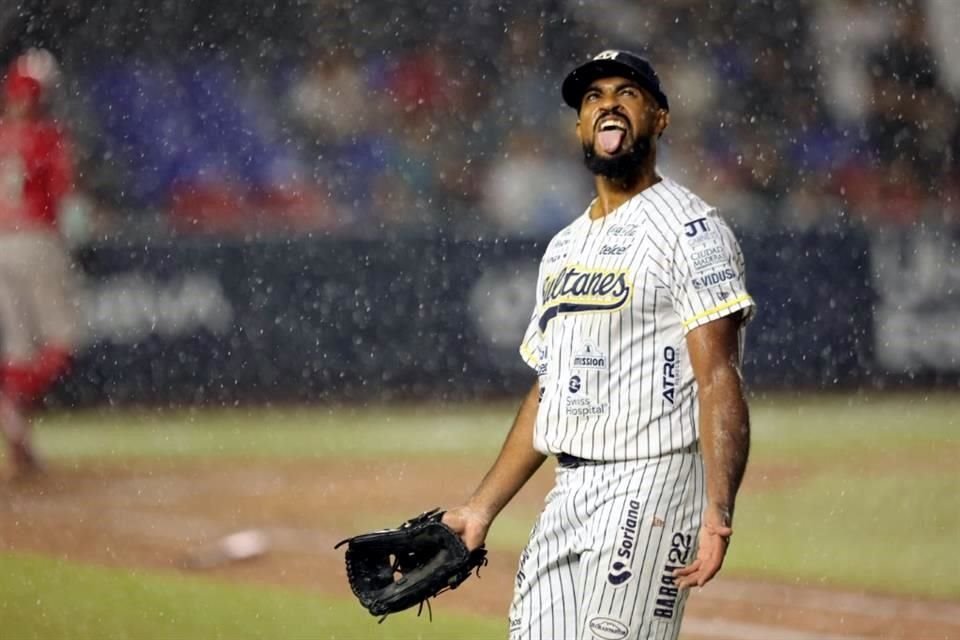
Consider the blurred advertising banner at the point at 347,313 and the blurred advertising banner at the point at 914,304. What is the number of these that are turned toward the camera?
2

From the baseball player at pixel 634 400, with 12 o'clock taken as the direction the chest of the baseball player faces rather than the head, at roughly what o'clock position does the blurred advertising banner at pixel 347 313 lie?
The blurred advertising banner is roughly at 4 o'clock from the baseball player.

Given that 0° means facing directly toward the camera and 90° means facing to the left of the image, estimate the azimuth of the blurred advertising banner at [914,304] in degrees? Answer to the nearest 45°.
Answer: approximately 0°

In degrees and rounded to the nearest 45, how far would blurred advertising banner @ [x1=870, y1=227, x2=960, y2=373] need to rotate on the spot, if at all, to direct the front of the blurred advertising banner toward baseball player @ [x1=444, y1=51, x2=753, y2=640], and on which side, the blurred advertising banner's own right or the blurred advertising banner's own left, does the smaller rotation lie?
0° — it already faces them

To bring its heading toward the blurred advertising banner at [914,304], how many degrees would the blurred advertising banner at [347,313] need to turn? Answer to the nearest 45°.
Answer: approximately 90° to its left

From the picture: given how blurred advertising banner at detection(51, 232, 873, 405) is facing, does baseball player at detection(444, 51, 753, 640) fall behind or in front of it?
in front

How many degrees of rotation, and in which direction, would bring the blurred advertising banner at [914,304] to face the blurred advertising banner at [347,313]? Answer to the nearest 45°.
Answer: approximately 90° to its right
